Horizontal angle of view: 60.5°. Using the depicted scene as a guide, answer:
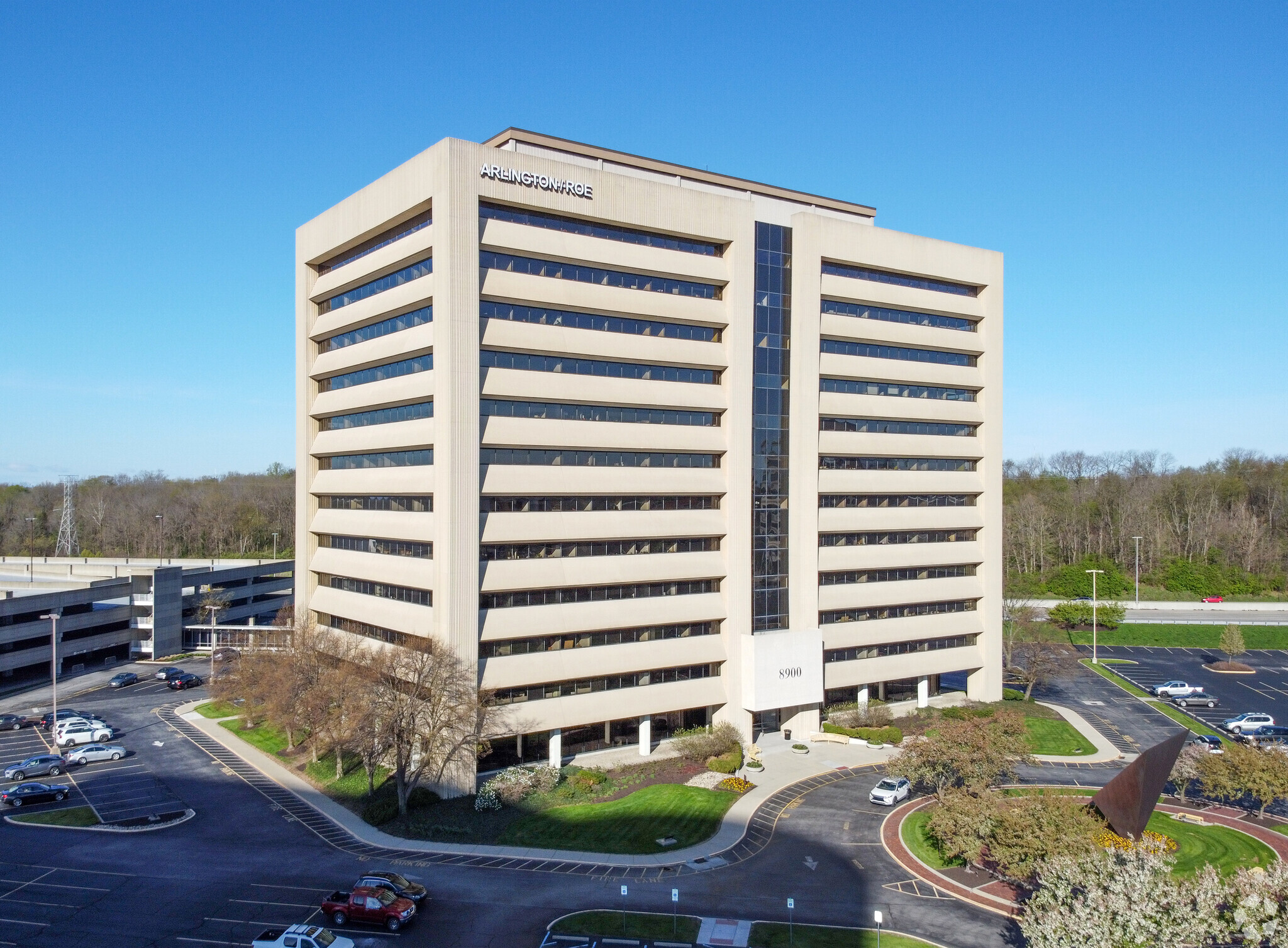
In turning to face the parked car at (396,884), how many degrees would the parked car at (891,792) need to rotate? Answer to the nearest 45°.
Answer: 0° — it already faces it

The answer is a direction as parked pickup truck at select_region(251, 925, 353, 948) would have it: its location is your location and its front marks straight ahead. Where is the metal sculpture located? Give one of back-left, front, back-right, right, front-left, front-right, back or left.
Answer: front-left

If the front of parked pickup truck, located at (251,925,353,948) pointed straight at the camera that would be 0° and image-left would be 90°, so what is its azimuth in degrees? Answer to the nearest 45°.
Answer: approximately 315°

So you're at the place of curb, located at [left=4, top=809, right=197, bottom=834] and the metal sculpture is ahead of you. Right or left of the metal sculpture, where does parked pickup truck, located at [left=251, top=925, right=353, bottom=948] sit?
right

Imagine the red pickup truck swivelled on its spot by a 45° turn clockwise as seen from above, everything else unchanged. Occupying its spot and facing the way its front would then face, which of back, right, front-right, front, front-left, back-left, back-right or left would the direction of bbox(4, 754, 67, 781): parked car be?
back-right

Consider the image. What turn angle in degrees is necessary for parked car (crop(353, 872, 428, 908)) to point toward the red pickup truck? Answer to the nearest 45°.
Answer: approximately 90° to its right

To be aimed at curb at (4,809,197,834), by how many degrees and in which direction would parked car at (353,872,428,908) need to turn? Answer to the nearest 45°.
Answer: approximately 180°

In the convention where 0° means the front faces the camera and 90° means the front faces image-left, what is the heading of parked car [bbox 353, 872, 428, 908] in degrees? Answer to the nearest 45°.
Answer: approximately 315°

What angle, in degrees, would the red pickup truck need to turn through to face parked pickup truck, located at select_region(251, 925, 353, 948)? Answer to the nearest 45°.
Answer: approximately 90° to its right

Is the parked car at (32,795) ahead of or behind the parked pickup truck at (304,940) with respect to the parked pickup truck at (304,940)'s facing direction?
behind

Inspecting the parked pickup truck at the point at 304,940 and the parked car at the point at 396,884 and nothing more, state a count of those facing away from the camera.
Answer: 0

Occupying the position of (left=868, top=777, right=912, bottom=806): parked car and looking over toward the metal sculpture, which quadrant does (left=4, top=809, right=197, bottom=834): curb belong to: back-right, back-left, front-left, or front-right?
back-right

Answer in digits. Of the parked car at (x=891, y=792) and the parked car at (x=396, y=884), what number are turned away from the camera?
0
